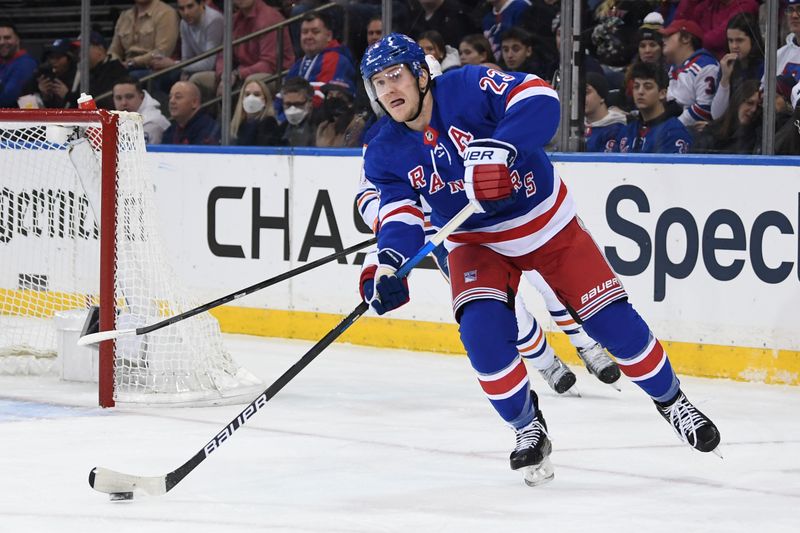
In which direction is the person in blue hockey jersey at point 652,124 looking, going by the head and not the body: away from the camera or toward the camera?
toward the camera

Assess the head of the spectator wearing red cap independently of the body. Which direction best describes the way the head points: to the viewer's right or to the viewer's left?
to the viewer's left

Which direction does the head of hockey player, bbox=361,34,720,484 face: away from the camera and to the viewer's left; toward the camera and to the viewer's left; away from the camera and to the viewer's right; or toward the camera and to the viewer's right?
toward the camera and to the viewer's left

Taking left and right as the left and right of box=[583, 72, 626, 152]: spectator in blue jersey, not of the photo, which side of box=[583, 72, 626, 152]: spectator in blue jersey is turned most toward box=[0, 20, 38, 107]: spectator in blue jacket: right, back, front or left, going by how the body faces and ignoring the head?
right

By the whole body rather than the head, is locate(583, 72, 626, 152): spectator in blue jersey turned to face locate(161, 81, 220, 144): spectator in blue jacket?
no

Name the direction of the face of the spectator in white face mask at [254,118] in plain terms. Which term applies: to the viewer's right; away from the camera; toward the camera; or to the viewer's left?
toward the camera

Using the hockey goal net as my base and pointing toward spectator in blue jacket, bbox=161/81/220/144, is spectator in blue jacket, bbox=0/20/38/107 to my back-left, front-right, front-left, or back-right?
front-left

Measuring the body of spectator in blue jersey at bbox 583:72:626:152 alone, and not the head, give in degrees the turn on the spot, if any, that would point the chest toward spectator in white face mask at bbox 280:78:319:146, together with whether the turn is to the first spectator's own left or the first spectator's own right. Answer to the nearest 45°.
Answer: approximately 90° to the first spectator's own right

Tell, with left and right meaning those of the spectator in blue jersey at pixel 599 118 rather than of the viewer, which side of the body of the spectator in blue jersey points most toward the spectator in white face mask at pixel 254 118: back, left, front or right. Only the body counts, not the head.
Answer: right

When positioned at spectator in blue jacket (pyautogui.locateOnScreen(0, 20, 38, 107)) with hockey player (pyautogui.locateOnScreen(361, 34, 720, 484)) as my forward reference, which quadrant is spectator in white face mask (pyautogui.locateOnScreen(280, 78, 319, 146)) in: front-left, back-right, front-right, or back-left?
front-left

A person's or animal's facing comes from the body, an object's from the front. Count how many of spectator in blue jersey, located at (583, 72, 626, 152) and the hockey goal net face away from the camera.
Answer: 0

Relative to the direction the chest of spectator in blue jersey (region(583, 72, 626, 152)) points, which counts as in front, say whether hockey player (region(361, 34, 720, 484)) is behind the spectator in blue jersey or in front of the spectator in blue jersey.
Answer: in front

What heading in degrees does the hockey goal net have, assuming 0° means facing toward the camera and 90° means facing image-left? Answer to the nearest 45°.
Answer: approximately 45°

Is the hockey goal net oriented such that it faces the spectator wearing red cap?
no

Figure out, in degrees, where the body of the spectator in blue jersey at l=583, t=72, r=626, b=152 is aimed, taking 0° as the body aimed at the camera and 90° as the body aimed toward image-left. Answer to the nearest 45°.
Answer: approximately 45°

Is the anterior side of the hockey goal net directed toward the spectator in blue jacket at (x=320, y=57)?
no
